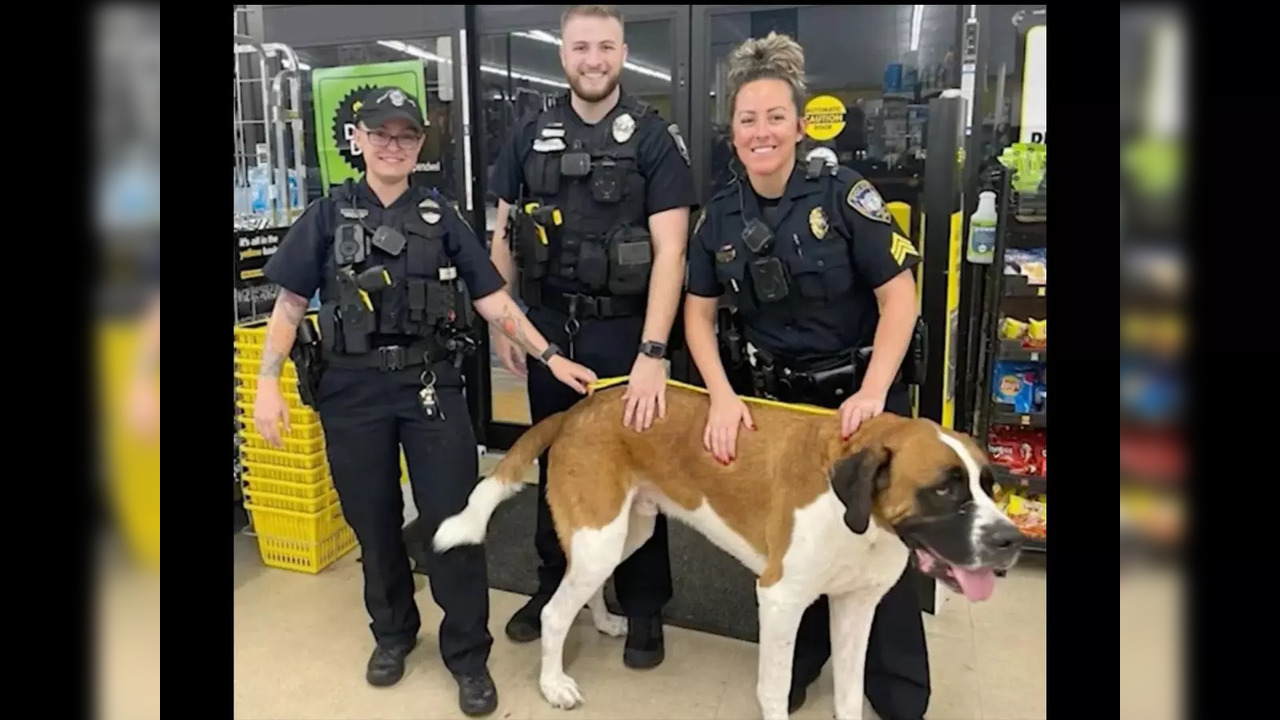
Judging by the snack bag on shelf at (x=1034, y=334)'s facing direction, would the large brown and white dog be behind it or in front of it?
in front

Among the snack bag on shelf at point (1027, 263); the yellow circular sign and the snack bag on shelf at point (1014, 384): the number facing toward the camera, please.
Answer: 3

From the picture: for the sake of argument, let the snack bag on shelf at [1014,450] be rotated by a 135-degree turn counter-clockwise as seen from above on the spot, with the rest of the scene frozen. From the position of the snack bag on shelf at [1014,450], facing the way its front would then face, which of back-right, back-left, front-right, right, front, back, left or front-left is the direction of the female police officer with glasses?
back

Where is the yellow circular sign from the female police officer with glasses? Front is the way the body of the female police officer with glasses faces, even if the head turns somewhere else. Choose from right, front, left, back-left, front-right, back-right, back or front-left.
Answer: back-left

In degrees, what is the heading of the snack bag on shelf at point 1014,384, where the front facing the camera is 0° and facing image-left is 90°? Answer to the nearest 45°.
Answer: approximately 0°
